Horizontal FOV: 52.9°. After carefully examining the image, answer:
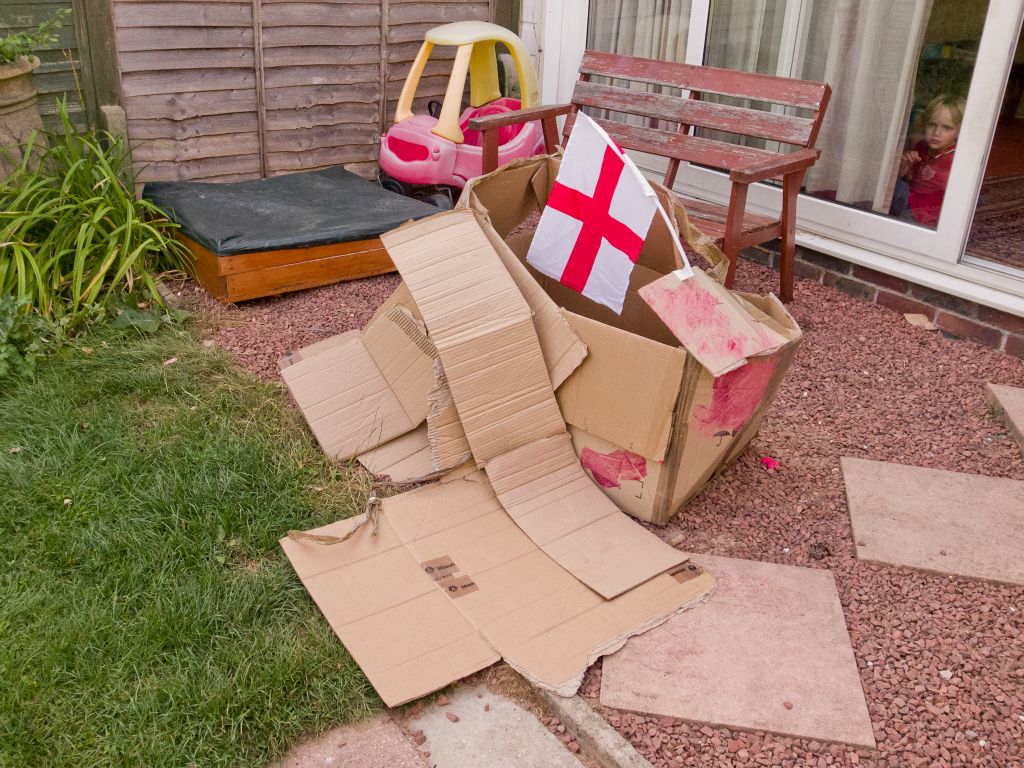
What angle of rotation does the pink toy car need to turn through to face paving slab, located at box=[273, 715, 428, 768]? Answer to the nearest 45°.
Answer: approximately 45° to its left

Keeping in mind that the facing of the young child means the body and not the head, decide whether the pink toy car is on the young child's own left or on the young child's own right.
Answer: on the young child's own right

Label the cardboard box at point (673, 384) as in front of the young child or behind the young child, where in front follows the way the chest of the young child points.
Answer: in front

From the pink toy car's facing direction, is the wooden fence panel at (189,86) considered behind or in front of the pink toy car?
in front

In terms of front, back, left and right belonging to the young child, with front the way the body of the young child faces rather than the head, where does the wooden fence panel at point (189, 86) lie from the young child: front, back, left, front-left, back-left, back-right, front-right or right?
front-right

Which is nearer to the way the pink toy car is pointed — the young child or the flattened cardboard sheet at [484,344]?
the flattened cardboard sheet

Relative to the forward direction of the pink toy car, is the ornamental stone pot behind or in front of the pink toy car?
in front

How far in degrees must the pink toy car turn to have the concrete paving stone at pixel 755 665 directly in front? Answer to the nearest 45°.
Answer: approximately 45° to its left

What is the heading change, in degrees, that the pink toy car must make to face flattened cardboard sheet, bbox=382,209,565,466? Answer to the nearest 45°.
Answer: approximately 45° to its left

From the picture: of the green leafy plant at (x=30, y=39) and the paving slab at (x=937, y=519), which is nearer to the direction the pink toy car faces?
the green leafy plant

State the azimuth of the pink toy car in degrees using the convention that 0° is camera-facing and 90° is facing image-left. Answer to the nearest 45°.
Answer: approximately 45°

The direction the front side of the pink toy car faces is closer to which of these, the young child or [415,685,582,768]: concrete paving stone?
the concrete paving stone

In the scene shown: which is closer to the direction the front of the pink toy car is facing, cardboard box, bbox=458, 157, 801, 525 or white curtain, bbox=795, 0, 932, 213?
the cardboard box
